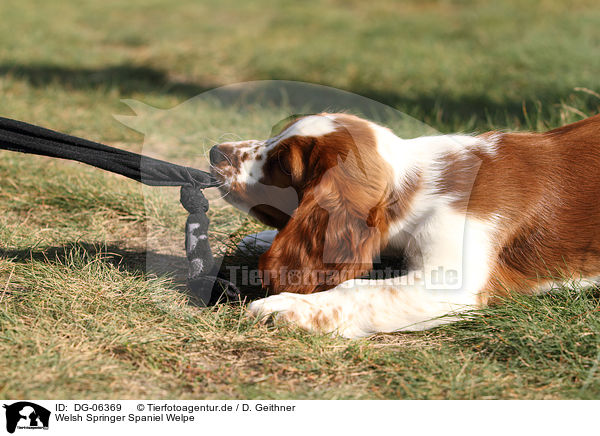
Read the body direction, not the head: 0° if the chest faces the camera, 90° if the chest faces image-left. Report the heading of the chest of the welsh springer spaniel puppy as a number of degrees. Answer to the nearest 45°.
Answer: approximately 90°
